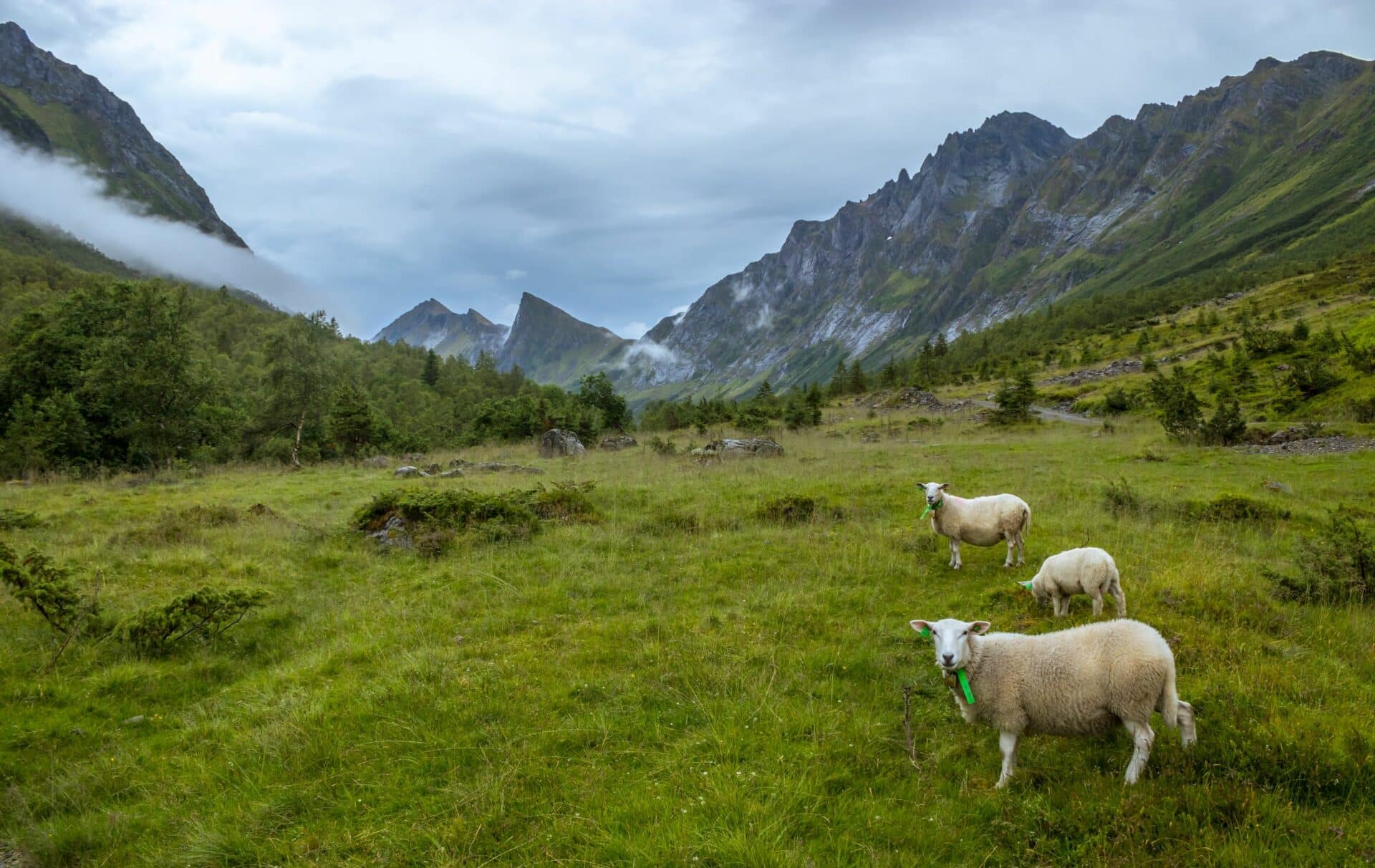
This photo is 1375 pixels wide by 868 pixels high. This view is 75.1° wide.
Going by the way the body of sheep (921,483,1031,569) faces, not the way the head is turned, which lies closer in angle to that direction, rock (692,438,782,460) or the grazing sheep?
the rock

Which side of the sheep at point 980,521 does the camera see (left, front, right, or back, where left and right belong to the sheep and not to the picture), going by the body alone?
left

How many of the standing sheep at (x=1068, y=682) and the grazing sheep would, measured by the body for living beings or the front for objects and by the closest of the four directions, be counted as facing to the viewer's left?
2

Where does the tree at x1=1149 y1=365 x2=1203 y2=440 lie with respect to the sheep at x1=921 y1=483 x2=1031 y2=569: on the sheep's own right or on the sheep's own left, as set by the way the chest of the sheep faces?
on the sheep's own right

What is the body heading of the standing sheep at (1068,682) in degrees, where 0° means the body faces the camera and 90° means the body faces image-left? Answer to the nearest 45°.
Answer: approximately 90°

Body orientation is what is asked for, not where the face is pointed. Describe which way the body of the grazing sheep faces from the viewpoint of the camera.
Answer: to the viewer's left

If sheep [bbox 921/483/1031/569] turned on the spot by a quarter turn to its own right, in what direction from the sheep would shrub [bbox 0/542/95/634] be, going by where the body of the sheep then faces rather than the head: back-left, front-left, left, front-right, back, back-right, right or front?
back-left

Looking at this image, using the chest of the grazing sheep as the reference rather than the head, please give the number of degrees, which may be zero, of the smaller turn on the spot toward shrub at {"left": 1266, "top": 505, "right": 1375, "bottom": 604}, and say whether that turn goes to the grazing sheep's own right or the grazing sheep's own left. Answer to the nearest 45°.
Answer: approximately 135° to the grazing sheep's own right
